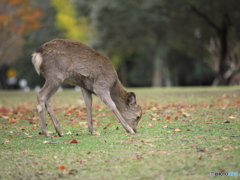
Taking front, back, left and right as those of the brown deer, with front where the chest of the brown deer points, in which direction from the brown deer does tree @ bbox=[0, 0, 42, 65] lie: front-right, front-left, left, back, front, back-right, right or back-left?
left

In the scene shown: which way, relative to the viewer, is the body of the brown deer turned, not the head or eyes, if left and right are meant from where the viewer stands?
facing to the right of the viewer

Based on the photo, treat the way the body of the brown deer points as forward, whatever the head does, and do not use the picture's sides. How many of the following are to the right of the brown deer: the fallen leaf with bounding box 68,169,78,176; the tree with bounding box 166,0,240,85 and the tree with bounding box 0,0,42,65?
1

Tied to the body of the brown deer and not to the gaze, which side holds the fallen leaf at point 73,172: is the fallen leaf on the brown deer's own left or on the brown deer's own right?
on the brown deer's own right

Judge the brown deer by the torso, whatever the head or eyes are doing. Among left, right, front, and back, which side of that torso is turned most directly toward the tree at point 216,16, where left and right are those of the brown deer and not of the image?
left
